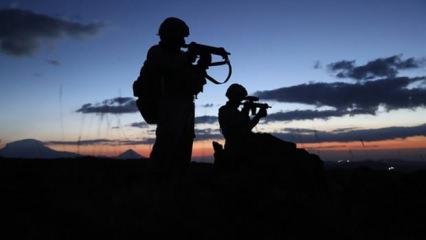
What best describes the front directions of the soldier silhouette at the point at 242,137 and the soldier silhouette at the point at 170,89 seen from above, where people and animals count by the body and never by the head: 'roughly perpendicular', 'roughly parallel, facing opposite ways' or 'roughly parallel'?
roughly parallel

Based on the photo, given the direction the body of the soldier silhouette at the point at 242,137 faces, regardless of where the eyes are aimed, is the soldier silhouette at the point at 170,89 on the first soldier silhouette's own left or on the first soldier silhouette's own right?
on the first soldier silhouette's own right

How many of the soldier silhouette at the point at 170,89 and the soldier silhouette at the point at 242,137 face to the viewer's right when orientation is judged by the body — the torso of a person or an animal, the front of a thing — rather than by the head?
2

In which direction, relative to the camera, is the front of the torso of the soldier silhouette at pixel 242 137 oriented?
to the viewer's right

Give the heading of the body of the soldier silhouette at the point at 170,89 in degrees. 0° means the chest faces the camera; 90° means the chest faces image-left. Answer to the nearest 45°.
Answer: approximately 270°

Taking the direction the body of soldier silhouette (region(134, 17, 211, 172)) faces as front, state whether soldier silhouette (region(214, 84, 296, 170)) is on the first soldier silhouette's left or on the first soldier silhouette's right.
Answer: on the first soldier silhouette's left
